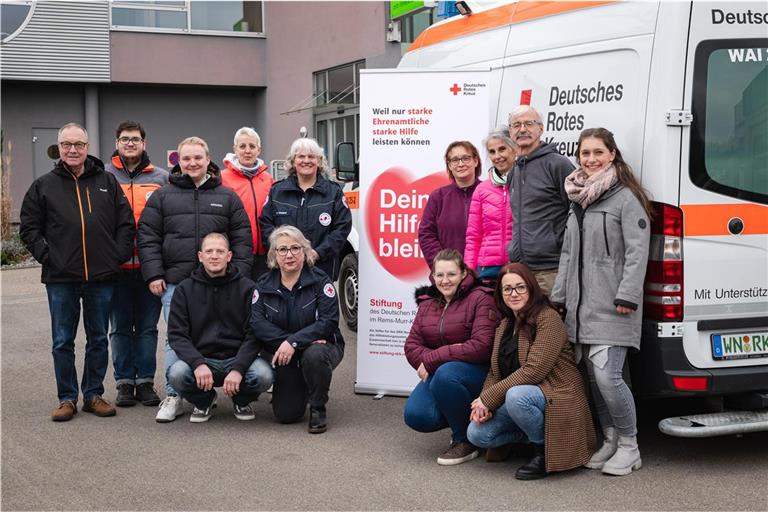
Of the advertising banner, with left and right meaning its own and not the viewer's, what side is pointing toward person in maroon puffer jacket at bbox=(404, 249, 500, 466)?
front

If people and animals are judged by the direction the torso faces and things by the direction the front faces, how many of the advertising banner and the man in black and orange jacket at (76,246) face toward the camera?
2

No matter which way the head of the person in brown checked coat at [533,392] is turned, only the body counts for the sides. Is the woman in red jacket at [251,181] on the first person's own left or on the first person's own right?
on the first person's own right

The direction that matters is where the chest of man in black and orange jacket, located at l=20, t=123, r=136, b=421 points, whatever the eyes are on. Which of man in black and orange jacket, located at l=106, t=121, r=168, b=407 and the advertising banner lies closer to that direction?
the advertising banner

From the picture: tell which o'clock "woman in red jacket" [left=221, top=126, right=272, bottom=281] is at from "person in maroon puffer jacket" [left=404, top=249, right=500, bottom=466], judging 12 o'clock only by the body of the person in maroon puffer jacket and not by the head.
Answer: The woman in red jacket is roughly at 3 o'clock from the person in maroon puffer jacket.

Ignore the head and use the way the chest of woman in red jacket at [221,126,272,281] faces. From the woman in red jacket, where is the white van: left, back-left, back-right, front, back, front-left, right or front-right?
front-left

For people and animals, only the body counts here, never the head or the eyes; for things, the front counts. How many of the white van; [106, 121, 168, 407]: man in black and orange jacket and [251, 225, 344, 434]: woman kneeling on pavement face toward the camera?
2

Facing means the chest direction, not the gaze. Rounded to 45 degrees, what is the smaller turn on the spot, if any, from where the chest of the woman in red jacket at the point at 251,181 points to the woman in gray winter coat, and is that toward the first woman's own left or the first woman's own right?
approximately 45° to the first woman's own left

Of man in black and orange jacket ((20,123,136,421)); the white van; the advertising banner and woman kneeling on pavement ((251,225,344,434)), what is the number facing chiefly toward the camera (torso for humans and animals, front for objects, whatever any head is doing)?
3

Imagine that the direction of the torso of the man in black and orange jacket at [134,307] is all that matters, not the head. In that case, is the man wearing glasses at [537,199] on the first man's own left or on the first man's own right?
on the first man's own left
